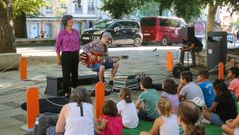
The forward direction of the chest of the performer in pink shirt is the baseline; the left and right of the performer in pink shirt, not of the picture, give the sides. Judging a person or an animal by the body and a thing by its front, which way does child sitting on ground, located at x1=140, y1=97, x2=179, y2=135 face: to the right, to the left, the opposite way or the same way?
the opposite way

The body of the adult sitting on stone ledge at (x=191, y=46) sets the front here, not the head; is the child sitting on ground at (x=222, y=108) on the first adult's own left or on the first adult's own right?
on the first adult's own left

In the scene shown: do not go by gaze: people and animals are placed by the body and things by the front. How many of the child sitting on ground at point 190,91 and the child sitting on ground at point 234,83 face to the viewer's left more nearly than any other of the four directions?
2

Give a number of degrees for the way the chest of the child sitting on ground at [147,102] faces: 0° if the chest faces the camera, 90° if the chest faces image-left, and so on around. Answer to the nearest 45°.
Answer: approximately 135°

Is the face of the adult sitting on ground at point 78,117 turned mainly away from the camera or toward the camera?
away from the camera

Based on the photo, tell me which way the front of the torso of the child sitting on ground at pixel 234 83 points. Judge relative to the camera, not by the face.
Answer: to the viewer's left

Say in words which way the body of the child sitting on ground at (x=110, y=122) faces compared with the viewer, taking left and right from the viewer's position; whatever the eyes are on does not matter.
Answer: facing away from the viewer and to the left of the viewer

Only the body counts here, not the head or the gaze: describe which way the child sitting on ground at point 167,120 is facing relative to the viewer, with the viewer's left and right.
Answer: facing away from the viewer and to the left of the viewer

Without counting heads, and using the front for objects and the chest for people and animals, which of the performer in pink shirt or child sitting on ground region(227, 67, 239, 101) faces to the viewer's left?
the child sitting on ground

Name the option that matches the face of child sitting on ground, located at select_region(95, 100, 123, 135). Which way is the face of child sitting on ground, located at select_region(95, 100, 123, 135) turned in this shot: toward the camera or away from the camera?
away from the camera

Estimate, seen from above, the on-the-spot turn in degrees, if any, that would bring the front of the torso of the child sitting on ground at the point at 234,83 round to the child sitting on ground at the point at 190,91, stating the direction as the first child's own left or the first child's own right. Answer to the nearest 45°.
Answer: approximately 45° to the first child's own left
